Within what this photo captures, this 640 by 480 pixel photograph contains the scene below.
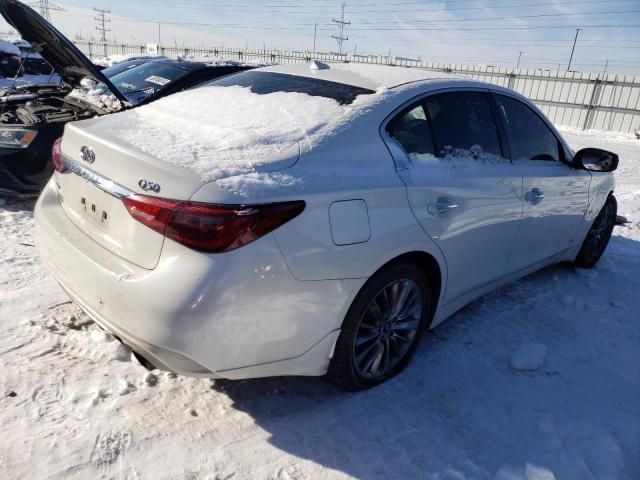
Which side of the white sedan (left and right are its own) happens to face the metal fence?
front

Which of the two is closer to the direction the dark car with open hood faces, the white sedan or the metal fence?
the white sedan

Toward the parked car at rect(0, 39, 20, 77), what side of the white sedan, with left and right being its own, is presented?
left

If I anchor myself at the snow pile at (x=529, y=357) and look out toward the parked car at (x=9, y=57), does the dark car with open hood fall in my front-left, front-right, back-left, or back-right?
front-left

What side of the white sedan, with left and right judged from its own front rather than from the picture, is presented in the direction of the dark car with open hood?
left

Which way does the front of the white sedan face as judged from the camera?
facing away from the viewer and to the right of the viewer

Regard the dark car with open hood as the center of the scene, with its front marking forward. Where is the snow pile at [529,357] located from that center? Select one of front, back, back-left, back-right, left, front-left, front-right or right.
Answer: left

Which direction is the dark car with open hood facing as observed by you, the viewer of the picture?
facing the viewer and to the left of the viewer

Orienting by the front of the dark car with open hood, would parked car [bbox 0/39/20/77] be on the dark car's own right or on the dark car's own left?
on the dark car's own right

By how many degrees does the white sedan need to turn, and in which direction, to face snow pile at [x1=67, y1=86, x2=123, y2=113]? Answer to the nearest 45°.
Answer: approximately 90° to its left

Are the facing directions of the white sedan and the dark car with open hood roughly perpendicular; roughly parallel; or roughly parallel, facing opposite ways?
roughly parallel, facing opposite ways

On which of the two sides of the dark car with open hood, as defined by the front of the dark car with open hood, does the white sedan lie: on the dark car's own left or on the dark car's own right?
on the dark car's own left

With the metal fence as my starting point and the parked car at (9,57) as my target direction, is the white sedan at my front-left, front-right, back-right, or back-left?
front-left
